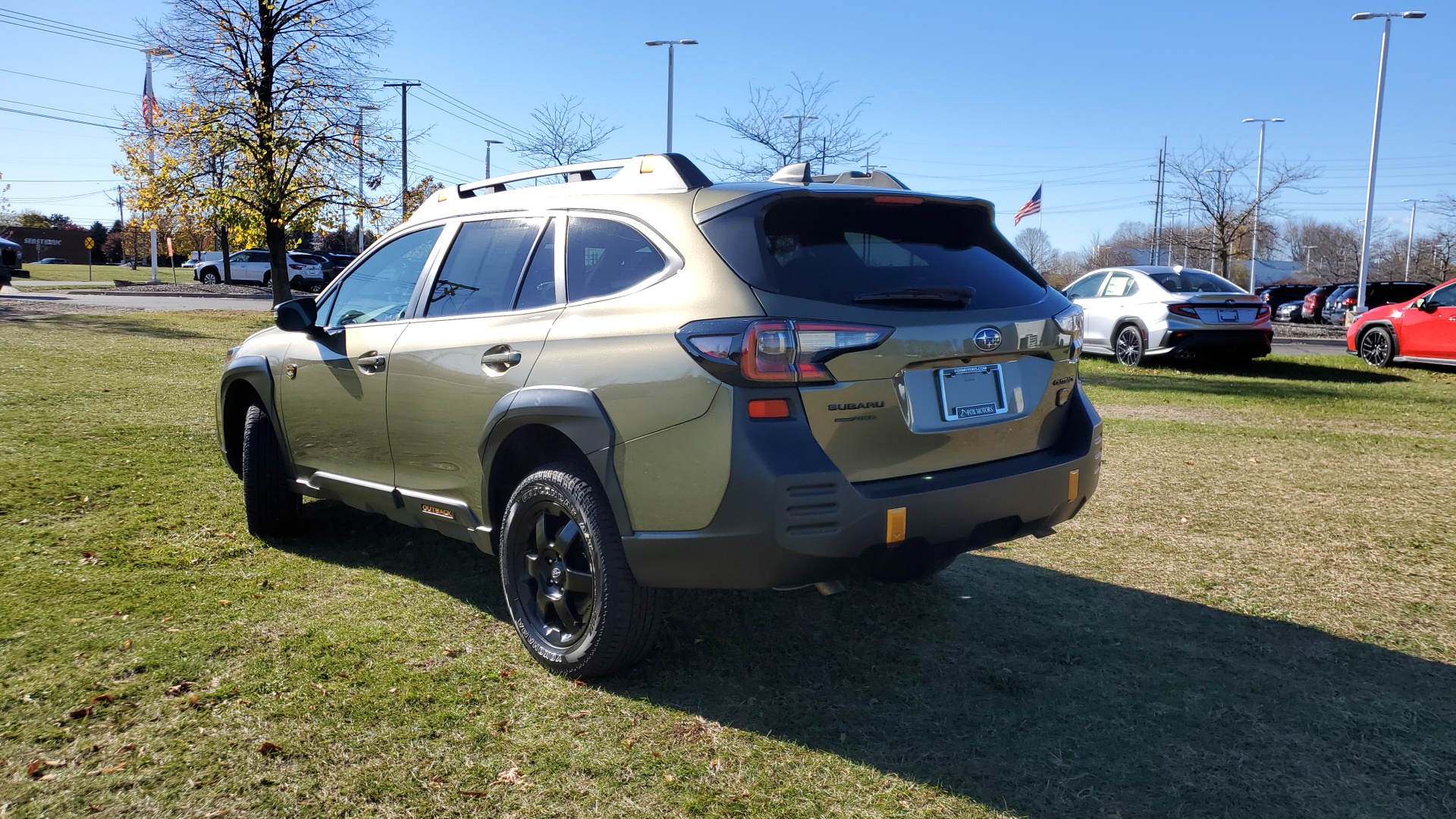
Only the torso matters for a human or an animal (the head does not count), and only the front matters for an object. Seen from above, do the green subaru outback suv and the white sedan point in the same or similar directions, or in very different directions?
same or similar directions

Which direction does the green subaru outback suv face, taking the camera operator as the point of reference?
facing away from the viewer and to the left of the viewer

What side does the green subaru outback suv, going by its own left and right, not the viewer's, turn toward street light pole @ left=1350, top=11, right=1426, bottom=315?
right

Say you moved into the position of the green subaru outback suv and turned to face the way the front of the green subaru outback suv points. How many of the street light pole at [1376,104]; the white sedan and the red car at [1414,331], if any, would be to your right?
3

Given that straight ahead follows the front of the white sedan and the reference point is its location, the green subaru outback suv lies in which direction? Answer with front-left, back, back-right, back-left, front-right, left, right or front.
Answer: back-left

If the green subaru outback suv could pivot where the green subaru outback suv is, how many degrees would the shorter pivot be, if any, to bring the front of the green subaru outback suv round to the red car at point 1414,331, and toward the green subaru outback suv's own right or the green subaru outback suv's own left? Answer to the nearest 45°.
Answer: approximately 90° to the green subaru outback suv's own right

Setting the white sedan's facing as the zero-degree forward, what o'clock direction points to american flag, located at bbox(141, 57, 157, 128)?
The american flag is roughly at 11 o'clock from the white sedan.

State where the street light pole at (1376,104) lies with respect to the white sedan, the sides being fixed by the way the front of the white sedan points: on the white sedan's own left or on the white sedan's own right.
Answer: on the white sedan's own right

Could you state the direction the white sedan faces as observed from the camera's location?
facing away from the viewer and to the left of the viewer

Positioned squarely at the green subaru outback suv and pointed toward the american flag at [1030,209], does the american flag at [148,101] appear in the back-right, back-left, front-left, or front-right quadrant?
front-left

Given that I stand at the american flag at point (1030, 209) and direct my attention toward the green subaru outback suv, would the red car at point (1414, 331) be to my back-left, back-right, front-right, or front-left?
front-left

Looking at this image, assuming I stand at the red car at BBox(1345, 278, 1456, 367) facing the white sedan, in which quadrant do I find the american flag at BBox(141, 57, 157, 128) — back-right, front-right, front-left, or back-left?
front-right

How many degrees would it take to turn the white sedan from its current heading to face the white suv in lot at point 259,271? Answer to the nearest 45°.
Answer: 0° — it already faces it

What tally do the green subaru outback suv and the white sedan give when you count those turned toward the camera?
0

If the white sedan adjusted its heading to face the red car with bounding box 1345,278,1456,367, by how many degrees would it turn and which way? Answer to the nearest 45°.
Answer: approximately 90° to its right

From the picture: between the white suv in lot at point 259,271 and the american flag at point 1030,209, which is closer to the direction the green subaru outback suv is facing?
the white suv in lot
